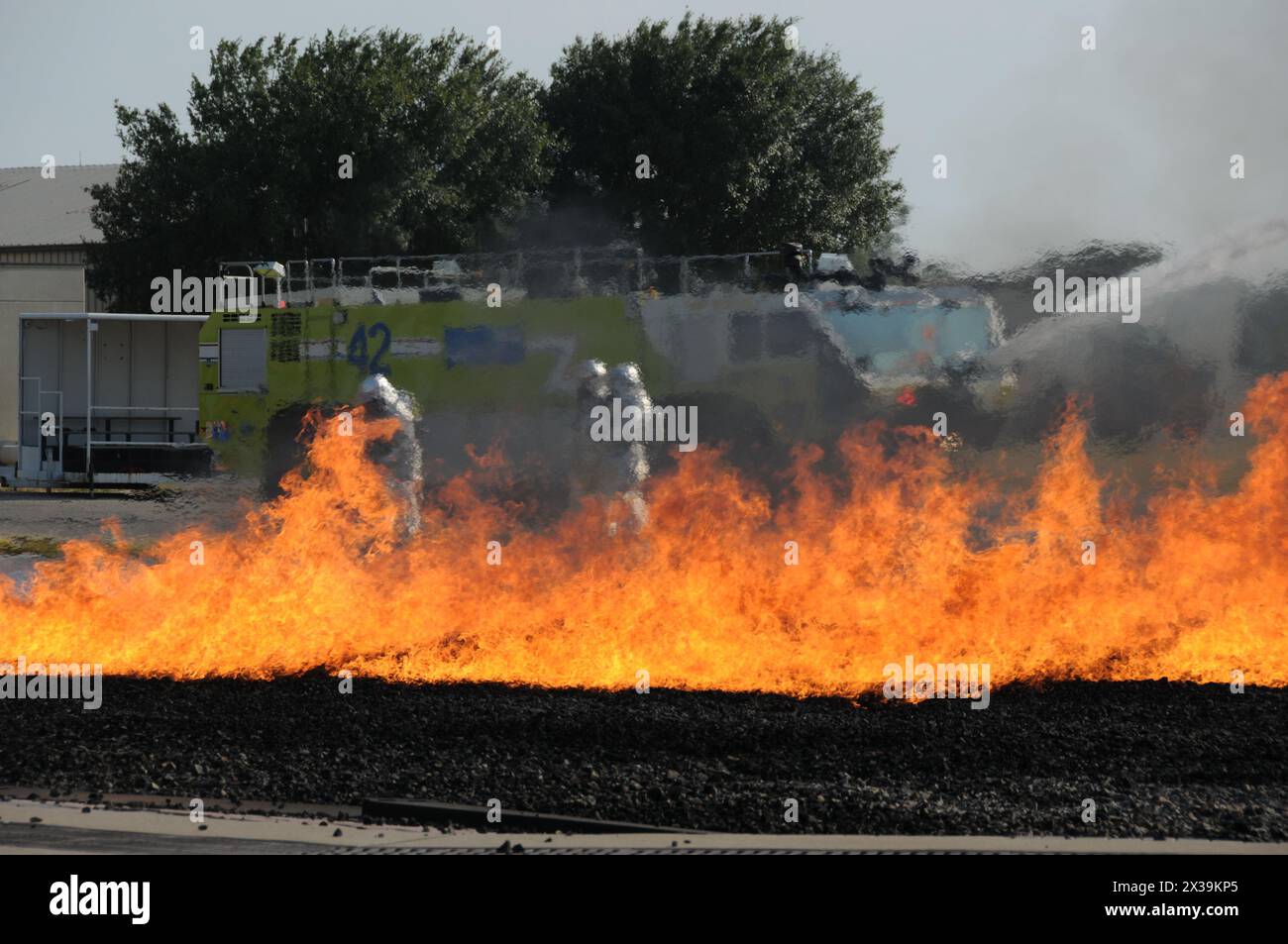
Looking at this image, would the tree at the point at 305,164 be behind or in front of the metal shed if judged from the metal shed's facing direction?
behind

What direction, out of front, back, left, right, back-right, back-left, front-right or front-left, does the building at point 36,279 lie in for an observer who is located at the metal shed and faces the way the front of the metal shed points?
back

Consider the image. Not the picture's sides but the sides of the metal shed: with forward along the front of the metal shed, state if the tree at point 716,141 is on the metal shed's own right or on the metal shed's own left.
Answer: on the metal shed's own left

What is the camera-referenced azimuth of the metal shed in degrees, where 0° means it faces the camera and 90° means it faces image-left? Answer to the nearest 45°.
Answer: approximately 0°
